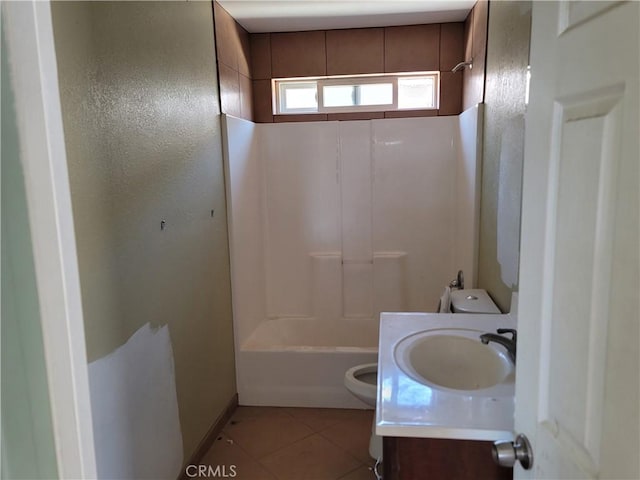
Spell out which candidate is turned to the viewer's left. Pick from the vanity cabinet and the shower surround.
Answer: the vanity cabinet

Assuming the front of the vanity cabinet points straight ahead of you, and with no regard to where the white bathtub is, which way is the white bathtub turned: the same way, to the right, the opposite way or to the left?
to the left

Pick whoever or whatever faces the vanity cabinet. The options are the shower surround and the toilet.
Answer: the shower surround

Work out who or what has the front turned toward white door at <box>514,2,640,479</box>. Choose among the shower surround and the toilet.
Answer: the shower surround

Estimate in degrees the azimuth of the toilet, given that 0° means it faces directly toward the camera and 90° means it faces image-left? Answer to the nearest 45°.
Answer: approximately 90°

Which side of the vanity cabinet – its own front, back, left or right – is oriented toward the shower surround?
right

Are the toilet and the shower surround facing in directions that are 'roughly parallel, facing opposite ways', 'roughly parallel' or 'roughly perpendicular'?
roughly perpendicular

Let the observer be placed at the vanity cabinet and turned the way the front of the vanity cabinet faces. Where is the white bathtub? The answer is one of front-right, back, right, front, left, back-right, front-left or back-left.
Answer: front-right

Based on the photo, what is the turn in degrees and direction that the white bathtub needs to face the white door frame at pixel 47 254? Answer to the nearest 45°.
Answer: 0° — it already faces it

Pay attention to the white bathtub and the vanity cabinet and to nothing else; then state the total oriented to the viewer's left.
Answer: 1

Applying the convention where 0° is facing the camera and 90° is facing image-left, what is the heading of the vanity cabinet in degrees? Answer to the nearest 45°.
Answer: approximately 90°
